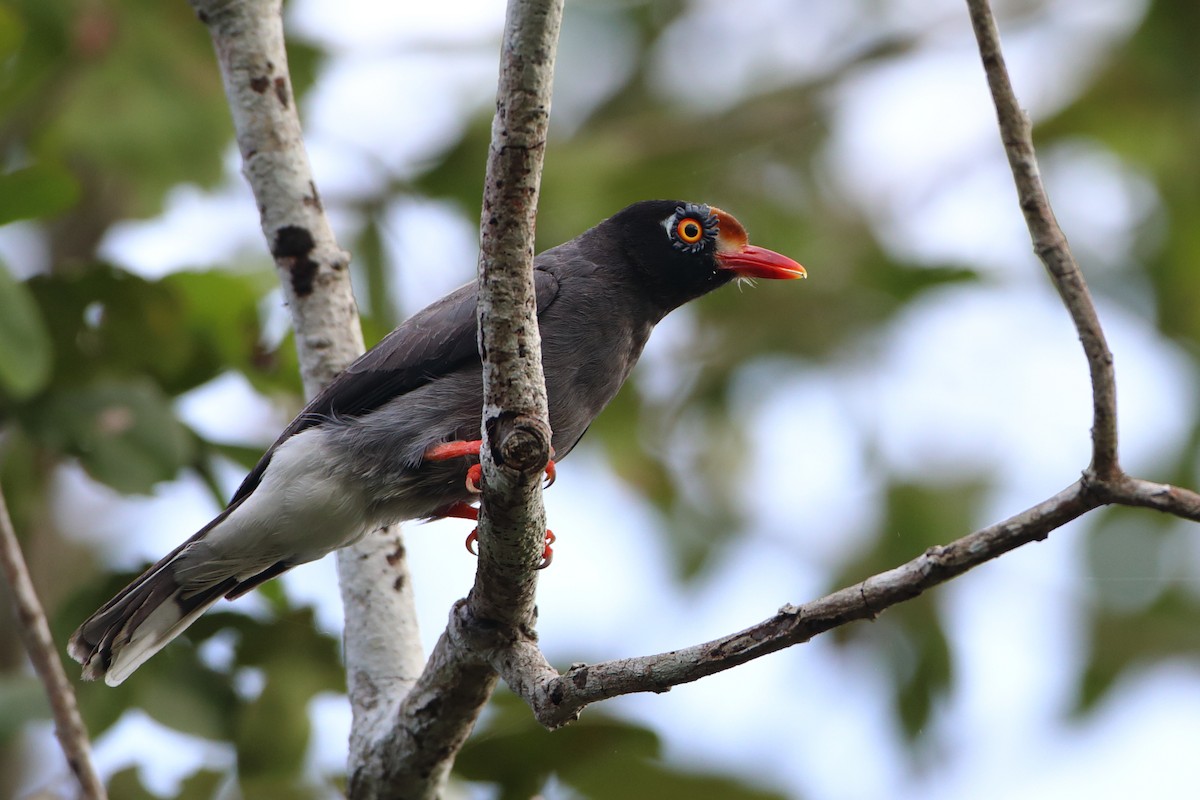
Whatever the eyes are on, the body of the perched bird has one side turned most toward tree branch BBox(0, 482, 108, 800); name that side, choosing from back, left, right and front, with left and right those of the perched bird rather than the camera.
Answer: back

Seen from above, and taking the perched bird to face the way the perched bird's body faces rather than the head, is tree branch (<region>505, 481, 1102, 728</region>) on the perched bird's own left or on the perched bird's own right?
on the perched bird's own right

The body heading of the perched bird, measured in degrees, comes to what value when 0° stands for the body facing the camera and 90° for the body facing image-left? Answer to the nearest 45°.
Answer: approximately 270°

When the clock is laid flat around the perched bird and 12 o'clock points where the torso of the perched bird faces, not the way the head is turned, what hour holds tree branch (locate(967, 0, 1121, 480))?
The tree branch is roughly at 12 o'clock from the perched bird.
